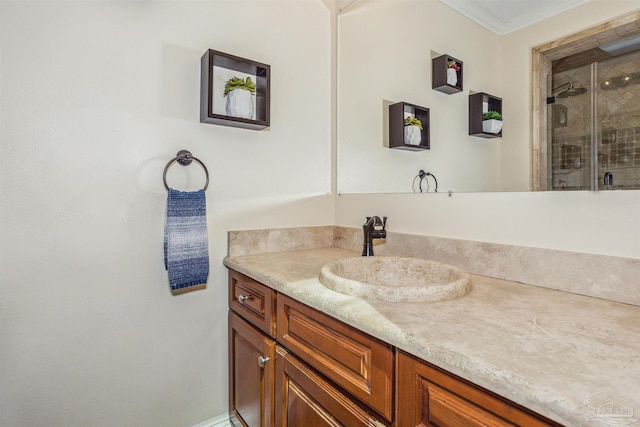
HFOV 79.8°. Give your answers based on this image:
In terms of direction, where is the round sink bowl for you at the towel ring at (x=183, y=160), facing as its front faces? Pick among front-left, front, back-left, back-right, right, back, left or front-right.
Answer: front-left

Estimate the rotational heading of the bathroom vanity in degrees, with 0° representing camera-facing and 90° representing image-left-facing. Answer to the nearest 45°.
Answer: approximately 45°

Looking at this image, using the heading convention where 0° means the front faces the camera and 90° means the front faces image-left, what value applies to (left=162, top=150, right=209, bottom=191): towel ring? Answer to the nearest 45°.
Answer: approximately 0°

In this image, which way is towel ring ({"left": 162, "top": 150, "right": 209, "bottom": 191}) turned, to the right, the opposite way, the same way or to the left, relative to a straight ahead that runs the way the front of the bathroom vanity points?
to the left
